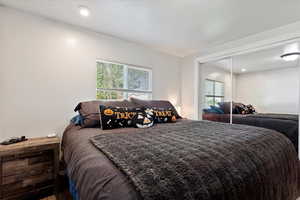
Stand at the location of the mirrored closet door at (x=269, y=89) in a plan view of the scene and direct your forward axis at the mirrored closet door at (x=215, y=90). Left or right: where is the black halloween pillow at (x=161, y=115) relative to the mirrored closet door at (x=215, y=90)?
left

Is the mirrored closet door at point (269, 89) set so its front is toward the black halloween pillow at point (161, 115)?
no

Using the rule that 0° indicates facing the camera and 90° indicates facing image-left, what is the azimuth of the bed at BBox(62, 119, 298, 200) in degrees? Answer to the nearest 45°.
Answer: approximately 315°

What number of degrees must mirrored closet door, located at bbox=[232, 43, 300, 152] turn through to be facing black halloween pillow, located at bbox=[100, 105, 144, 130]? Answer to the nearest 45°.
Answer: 0° — it already faces it

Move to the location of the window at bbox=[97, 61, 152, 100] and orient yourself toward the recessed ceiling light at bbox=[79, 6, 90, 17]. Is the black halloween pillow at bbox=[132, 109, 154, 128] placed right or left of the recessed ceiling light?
left

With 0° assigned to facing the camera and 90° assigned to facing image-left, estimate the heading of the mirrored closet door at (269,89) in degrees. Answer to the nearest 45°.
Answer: approximately 45°

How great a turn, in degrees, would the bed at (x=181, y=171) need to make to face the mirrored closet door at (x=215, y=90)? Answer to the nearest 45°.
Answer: approximately 135° to its left

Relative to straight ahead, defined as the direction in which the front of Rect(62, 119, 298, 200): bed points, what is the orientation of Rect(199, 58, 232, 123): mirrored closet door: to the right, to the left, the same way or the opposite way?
to the right

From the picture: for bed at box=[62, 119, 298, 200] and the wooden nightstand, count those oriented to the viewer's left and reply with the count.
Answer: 0

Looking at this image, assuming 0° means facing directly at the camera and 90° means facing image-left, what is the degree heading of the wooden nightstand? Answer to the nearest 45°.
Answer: approximately 315°

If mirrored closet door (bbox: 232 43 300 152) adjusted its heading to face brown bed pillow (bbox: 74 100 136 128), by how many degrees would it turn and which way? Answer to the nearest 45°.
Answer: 0° — it already faces it

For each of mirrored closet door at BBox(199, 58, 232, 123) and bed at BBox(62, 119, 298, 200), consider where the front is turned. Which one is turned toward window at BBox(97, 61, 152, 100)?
the mirrored closet door

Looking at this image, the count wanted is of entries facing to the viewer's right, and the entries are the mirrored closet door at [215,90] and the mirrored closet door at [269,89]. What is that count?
0

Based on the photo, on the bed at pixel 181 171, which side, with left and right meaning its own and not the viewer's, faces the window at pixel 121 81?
back
